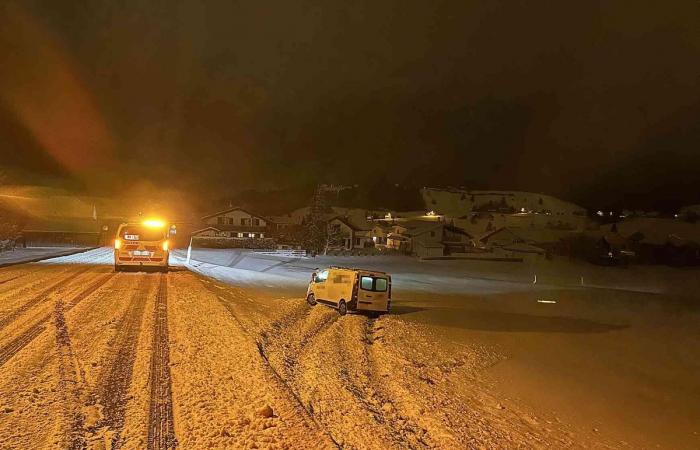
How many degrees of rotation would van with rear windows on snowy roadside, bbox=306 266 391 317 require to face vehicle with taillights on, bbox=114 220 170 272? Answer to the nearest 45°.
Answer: approximately 45° to its left
